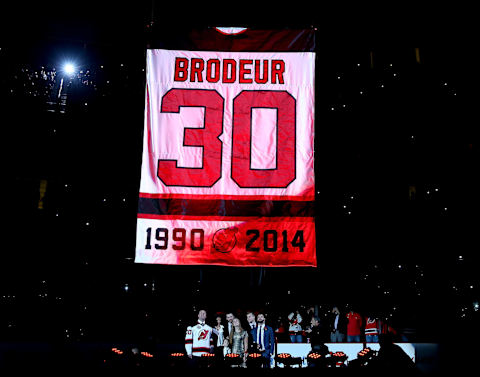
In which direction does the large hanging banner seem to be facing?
toward the camera

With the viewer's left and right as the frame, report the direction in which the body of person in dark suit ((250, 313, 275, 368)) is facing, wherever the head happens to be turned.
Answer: facing the viewer

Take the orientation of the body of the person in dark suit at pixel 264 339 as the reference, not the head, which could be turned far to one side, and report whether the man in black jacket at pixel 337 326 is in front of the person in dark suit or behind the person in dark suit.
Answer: behind
